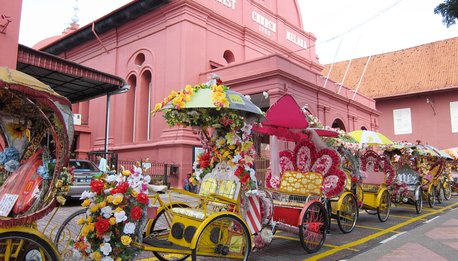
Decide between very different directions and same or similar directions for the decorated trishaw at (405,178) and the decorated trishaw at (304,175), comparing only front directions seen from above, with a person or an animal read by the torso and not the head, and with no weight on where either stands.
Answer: same or similar directions

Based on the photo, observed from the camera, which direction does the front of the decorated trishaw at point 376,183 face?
facing the viewer and to the left of the viewer

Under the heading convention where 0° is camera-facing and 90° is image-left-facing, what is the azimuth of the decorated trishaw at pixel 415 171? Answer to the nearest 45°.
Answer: approximately 45°

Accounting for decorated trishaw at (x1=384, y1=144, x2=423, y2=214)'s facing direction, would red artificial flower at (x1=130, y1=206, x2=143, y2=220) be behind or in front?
in front

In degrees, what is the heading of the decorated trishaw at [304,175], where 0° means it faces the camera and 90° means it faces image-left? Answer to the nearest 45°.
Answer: approximately 45°

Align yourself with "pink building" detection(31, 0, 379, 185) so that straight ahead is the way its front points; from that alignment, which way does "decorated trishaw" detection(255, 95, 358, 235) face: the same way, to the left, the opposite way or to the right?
to the right

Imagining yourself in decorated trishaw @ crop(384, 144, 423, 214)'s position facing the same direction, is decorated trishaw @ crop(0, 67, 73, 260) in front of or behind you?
in front

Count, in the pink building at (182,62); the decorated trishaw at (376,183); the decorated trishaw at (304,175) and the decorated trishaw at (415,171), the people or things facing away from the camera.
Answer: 0

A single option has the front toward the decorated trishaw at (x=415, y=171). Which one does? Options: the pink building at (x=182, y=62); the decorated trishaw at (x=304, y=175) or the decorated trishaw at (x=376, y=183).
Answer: the pink building

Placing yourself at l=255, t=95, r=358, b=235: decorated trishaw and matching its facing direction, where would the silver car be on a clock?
The silver car is roughly at 2 o'clock from the decorated trishaw.

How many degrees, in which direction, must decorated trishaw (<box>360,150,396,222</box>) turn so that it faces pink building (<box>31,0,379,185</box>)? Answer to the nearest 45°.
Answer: approximately 90° to its right

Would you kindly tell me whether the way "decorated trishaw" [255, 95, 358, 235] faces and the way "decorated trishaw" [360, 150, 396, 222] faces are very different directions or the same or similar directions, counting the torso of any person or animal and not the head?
same or similar directions

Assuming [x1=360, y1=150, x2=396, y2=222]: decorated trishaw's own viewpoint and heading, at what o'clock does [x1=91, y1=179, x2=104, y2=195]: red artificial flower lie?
The red artificial flower is roughly at 11 o'clock from the decorated trishaw.

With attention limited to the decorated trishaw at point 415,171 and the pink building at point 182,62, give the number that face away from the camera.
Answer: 0

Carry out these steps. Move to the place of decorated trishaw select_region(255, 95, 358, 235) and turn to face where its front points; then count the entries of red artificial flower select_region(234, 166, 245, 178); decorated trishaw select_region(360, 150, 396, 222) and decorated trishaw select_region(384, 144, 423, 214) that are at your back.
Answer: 2

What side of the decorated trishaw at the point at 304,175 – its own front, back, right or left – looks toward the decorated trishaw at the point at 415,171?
back
